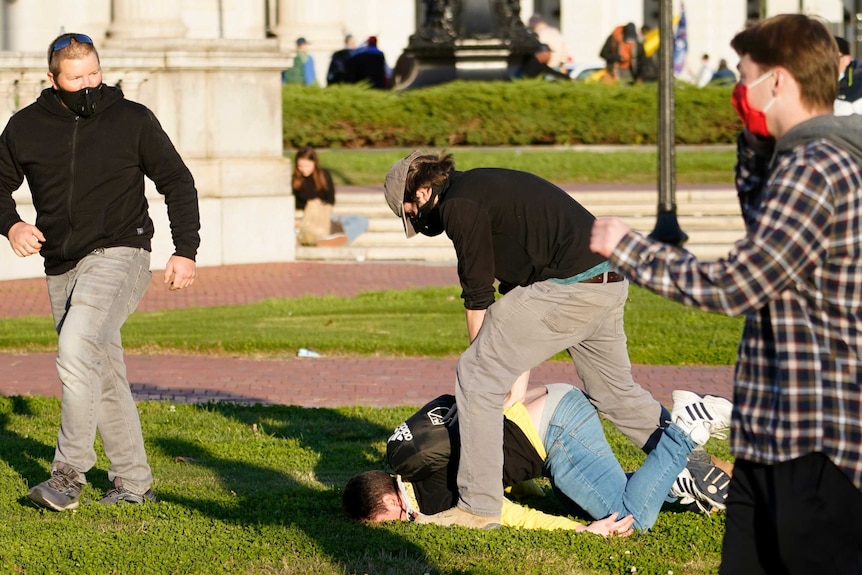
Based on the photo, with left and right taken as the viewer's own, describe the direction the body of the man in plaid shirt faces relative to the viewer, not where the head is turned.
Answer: facing to the left of the viewer

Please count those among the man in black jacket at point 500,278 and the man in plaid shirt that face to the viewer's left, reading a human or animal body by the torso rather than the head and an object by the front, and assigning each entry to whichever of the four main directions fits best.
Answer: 2

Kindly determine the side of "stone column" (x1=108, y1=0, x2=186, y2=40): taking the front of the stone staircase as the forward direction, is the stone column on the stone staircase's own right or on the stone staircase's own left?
on the stone staircase's own right

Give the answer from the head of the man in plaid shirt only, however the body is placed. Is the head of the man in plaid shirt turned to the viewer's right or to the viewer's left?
to the viewer's left

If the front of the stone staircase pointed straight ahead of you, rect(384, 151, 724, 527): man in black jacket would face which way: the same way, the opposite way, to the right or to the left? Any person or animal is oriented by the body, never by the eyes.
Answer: to the right

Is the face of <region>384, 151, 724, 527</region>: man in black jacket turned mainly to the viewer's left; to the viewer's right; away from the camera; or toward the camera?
to the viewer's left

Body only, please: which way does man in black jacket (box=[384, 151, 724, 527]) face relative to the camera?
to the viewer's left

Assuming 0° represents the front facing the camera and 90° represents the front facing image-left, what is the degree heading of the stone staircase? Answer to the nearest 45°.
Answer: approximately 0°
